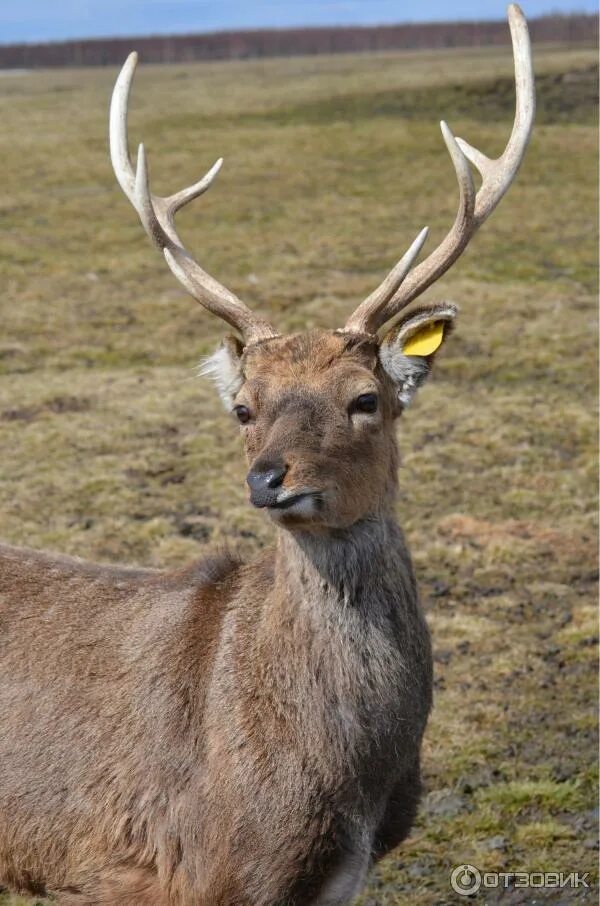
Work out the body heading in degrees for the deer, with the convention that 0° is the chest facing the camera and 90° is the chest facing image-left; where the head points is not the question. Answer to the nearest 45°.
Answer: approximately 315°
